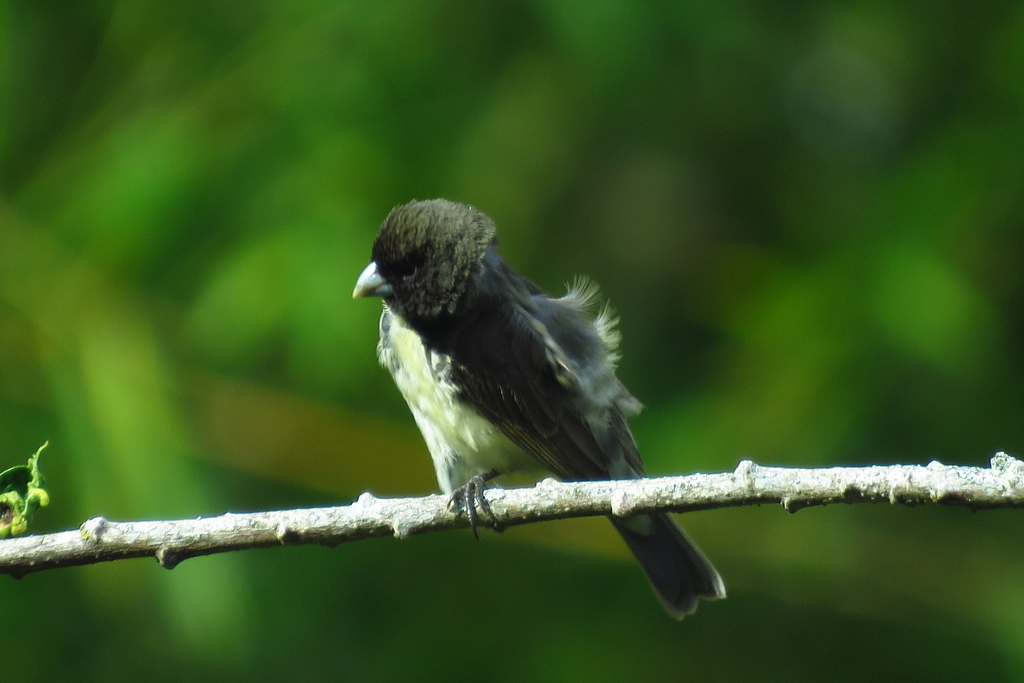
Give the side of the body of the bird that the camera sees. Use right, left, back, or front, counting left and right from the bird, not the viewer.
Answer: left
